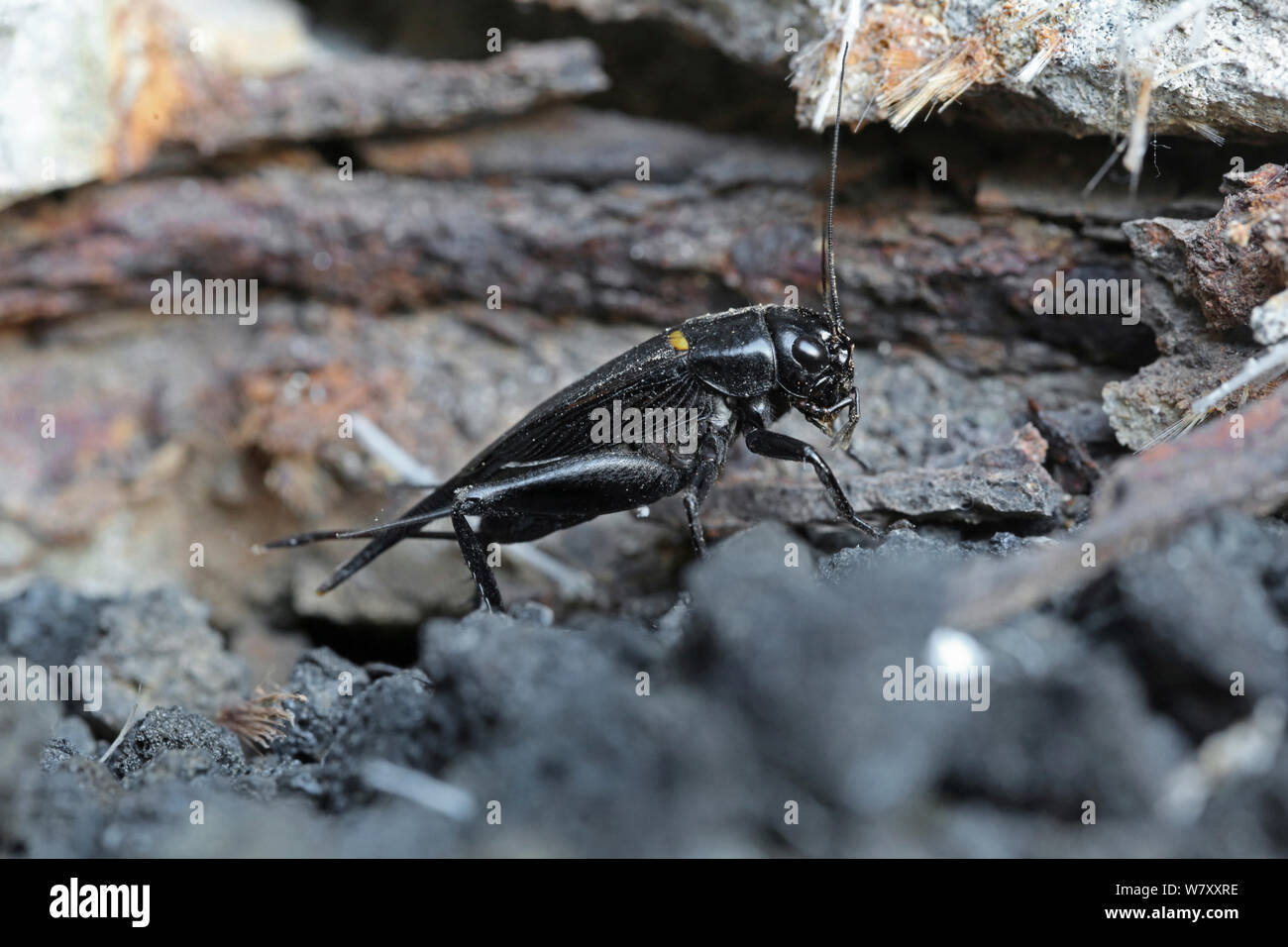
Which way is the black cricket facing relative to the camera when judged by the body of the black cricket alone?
to the viewer's right

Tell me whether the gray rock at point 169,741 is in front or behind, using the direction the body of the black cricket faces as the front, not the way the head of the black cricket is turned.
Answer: behind
